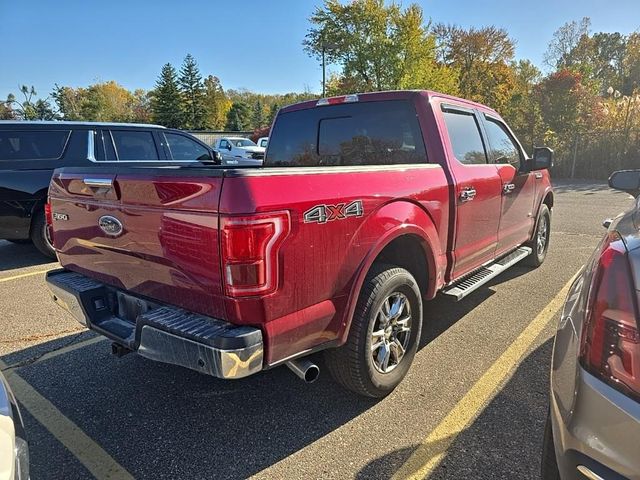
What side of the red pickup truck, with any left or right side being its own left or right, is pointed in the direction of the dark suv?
left

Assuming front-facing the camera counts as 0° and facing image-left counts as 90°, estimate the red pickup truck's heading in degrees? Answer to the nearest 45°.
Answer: approximately 225°

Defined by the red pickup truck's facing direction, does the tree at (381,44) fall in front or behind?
in front

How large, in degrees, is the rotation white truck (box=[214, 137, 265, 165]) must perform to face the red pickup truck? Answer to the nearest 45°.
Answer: approximately 45° to its right

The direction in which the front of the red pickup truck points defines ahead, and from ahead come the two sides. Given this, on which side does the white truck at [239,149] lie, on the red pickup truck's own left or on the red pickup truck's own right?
on the red pickup truck's own left

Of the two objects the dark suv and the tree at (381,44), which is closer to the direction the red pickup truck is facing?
the tree

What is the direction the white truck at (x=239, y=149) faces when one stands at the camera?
facing the viewer and to the right of the viewer

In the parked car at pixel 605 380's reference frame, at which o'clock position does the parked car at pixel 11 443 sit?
the parked car at pixel 11 443 is roughly at 8 o'clock from the parked car at pixel 605 380.

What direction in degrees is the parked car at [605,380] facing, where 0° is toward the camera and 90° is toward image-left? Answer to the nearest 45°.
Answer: approximately 180°

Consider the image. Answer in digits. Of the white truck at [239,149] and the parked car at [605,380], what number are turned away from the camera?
1

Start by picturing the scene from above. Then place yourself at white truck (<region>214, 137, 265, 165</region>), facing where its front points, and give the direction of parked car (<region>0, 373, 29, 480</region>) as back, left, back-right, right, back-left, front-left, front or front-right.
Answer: front-right

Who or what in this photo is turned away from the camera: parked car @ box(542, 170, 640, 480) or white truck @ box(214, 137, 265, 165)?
the parked car

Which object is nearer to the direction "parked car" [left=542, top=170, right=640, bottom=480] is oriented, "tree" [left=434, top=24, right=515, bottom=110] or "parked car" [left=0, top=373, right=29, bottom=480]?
the tree

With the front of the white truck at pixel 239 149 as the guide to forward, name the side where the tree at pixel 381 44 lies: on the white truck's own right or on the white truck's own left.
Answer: on the white truck's own left
